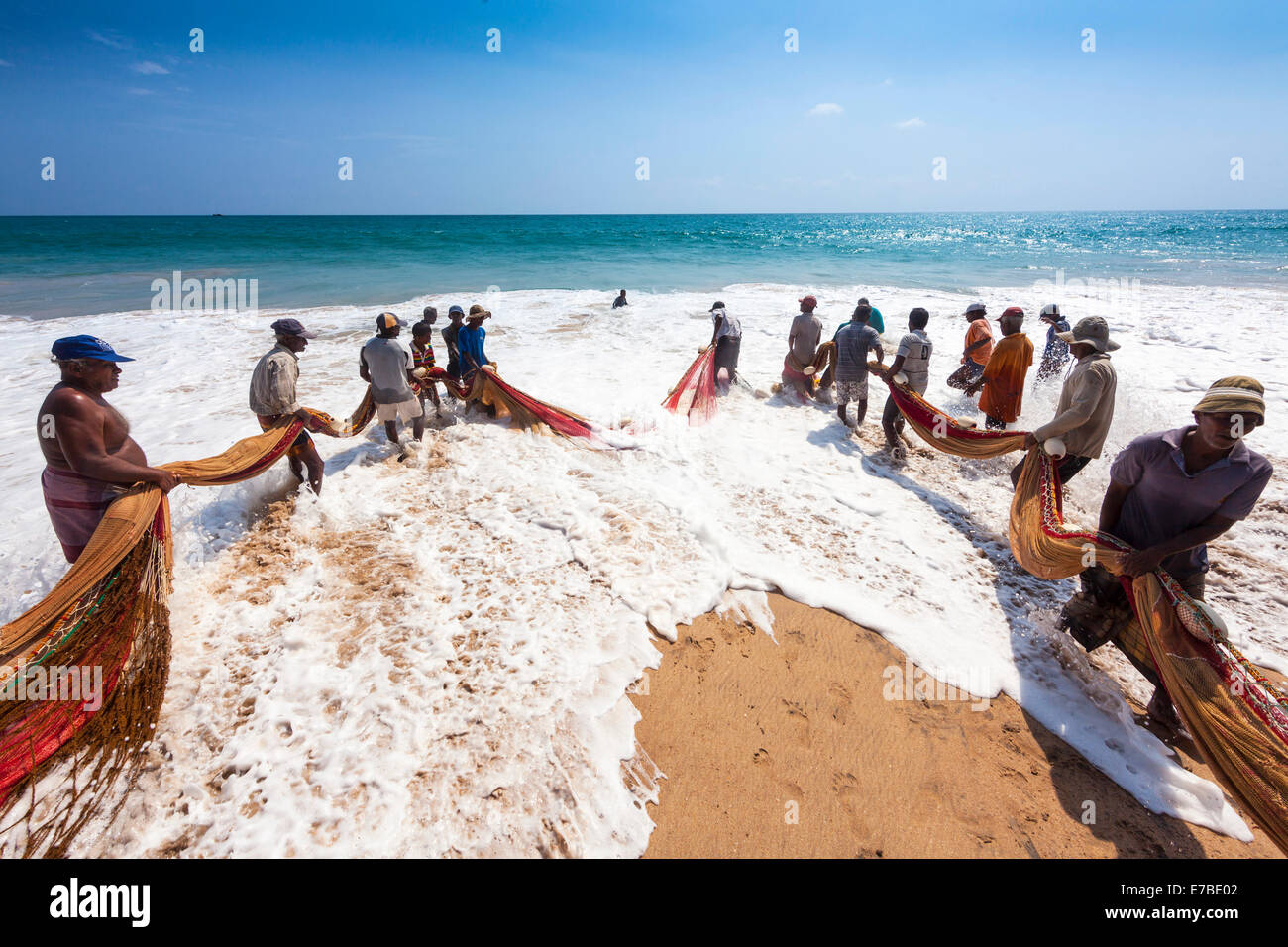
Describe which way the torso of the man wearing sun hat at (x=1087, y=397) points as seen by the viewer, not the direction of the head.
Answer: to the viewer's left

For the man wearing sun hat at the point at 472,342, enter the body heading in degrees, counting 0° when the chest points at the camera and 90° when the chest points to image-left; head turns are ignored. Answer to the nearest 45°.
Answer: approximately 315°

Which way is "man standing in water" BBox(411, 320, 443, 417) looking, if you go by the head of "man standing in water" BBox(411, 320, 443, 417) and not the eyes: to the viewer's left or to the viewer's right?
to the viewer's right

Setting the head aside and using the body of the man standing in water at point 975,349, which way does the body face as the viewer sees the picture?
to the viewer's left

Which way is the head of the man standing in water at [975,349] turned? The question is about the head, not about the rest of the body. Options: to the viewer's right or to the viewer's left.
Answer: to the viewer's left

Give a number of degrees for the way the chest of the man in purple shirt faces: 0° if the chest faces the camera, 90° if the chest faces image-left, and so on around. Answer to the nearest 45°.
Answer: approximately 0°

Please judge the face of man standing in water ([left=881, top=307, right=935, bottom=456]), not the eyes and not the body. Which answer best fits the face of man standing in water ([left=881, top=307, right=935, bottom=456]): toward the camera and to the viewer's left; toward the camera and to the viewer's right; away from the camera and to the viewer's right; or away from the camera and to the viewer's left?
away from the camera and to the viewer's left

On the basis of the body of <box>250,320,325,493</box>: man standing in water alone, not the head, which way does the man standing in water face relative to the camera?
to the viewer's right

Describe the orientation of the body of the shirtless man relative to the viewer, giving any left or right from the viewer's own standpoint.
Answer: facing to the right of the viewer
